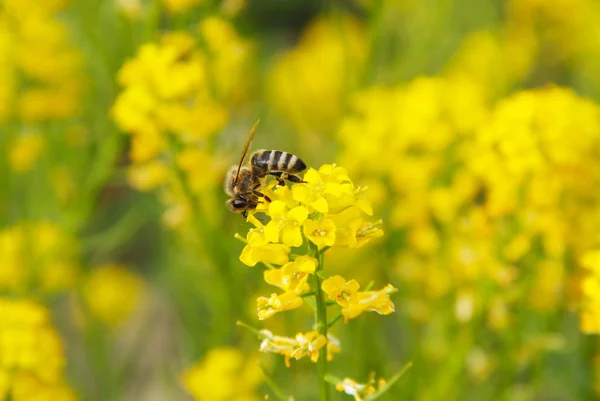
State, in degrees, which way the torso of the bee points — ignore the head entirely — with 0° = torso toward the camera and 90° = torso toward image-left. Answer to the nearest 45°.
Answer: approximately 90°
